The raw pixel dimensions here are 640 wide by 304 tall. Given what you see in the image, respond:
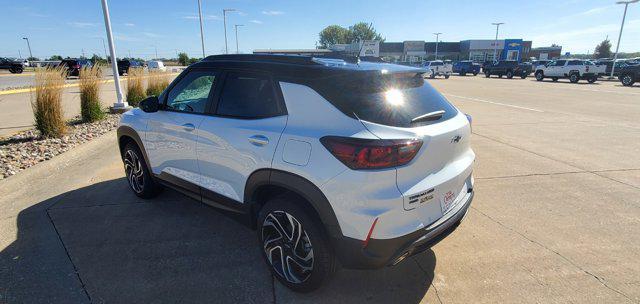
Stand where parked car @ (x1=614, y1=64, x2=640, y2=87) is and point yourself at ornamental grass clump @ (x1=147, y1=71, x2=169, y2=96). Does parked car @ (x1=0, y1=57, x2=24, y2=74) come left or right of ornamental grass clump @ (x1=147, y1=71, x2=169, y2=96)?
right

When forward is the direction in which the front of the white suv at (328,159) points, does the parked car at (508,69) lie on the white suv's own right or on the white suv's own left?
on the white suv's own right

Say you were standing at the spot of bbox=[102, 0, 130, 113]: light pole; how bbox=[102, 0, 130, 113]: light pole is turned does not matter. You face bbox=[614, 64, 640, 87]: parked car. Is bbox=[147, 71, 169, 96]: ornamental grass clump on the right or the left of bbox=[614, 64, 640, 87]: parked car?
left

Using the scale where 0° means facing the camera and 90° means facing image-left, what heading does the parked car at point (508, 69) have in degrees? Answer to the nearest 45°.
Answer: approximately 45°

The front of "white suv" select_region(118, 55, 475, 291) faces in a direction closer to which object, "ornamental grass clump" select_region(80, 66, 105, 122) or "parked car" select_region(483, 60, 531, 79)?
the ornamental grass clump

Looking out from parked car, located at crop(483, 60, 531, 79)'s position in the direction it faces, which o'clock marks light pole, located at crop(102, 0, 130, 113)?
The light pole is roughly at 11 o'clock from the parked car.

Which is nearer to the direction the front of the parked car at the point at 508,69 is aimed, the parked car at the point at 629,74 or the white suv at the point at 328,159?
the white suv

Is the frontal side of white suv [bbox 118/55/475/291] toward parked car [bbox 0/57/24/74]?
yes

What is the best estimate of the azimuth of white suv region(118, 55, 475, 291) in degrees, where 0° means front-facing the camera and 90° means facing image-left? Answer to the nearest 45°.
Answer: approximately 135°
